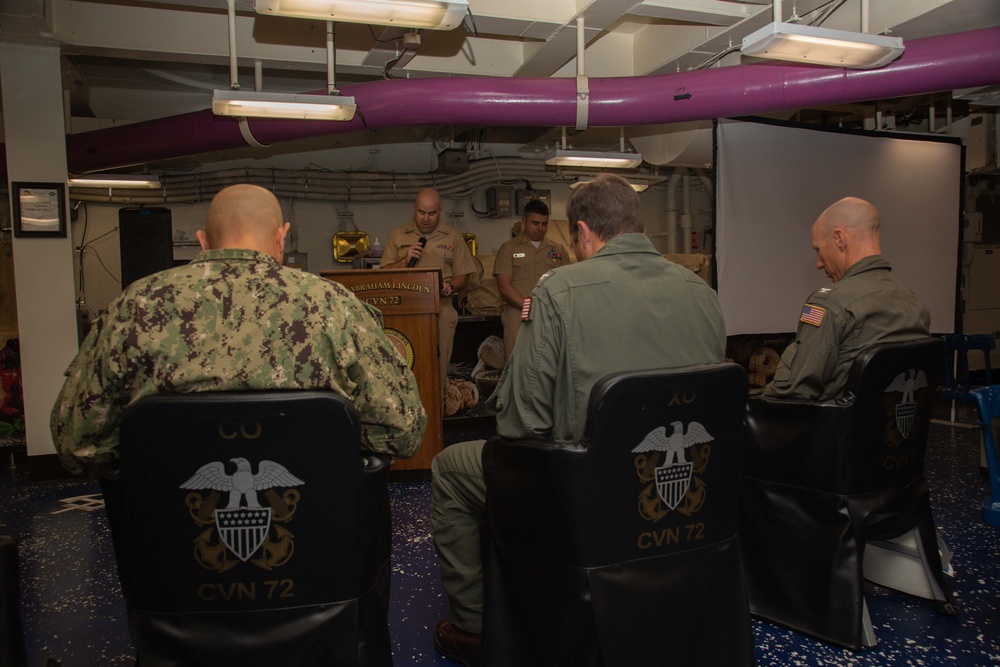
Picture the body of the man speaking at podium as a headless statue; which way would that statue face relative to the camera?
toward the camera

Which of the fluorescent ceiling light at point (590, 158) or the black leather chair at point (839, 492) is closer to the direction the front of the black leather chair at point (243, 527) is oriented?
the fluorescent ceiling light

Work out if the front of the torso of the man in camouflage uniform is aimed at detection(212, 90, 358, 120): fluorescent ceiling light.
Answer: yes

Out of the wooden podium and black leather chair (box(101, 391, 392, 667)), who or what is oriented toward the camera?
the wooden podium

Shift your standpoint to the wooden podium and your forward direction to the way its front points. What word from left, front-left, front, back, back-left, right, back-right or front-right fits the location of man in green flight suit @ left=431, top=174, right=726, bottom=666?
front

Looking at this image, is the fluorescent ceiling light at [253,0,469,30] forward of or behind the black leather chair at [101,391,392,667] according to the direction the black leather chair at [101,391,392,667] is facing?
forward

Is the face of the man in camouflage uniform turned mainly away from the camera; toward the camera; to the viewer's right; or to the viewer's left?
away from the camera

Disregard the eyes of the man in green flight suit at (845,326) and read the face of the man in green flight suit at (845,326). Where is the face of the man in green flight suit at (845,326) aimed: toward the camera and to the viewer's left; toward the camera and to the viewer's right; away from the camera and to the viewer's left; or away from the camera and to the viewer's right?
away from the camera and to the viewer's left

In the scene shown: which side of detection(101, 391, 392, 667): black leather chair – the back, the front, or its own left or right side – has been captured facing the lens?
back

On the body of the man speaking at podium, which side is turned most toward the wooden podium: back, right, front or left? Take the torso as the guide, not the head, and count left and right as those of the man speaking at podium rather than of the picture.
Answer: front

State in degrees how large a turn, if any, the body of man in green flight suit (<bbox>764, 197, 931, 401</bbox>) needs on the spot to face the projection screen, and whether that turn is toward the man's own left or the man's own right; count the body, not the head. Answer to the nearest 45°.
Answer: approximately 45° to the man's own right

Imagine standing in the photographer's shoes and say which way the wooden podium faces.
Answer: facing the viewer

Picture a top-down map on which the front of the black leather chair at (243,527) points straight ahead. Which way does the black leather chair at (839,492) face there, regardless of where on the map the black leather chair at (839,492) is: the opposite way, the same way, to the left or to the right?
the same way

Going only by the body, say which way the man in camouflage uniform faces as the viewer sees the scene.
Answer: away from the camera

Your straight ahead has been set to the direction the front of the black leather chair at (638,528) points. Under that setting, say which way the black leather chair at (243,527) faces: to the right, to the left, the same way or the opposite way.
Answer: the same way
